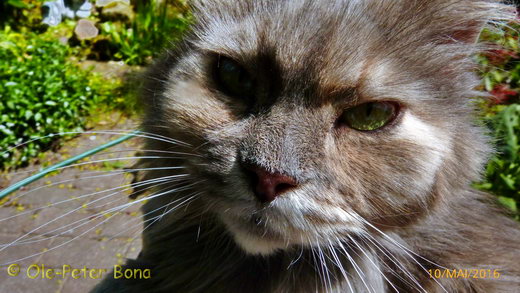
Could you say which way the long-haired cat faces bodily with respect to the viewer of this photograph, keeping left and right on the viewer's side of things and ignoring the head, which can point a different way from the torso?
facing the viewer

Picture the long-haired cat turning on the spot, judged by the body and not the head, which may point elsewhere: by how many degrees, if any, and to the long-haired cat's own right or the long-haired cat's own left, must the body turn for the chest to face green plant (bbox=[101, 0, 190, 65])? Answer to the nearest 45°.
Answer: approximately 135° to the long-haired cat's own right

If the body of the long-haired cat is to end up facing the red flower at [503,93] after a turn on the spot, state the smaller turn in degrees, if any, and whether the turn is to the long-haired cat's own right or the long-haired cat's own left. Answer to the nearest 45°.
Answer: approximately 135° to the long-haired cat's own left
